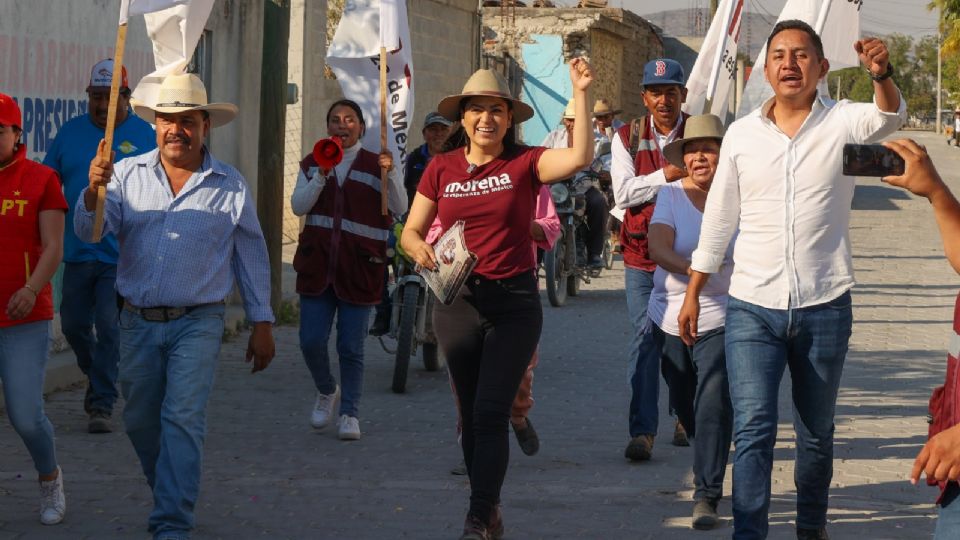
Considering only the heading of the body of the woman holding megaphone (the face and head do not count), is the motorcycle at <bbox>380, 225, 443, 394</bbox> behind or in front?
behind

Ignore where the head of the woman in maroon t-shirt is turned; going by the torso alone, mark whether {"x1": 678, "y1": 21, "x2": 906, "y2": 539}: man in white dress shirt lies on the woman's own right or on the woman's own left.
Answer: on the woman's own left

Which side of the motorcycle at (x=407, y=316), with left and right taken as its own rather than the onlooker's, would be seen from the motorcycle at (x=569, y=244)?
back

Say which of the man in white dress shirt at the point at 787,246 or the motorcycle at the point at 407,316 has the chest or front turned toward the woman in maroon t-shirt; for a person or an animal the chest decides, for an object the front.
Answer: the motorcycle

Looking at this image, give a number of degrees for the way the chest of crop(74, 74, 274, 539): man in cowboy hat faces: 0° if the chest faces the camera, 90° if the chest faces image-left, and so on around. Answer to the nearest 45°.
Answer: approximately 0°

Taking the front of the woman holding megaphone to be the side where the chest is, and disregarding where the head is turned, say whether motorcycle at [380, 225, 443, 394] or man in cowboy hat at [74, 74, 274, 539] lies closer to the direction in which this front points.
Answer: the man in cowboy hat

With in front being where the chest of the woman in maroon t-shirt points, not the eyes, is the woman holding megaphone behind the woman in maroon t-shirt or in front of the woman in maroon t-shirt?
behind

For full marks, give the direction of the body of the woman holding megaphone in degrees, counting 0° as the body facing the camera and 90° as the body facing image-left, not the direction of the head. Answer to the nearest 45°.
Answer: approximately 0°

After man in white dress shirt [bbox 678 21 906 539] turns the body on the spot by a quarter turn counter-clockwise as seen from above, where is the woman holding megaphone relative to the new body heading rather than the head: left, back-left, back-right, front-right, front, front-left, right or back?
back-left
